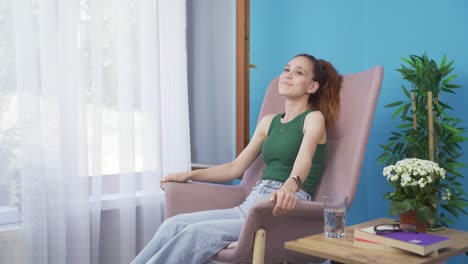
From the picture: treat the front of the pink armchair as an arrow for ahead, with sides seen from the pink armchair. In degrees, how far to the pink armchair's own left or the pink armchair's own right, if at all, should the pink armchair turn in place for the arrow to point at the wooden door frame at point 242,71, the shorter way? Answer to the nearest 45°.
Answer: approximately 135° to the pink armchair's own right

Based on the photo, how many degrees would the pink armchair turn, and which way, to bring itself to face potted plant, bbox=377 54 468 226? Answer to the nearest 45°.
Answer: approximately 135° to its left

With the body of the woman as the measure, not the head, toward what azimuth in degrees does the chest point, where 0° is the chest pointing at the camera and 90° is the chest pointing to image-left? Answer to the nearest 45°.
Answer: approximately 45°

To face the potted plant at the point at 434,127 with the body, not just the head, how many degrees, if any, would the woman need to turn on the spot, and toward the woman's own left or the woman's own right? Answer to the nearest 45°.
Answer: approximately 135° to the woman's own left

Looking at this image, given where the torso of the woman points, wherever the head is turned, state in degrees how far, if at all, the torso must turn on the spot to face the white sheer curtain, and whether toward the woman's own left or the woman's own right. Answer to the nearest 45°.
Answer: approximately 90° to the woman's own right

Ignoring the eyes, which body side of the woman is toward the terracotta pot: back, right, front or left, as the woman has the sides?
left
